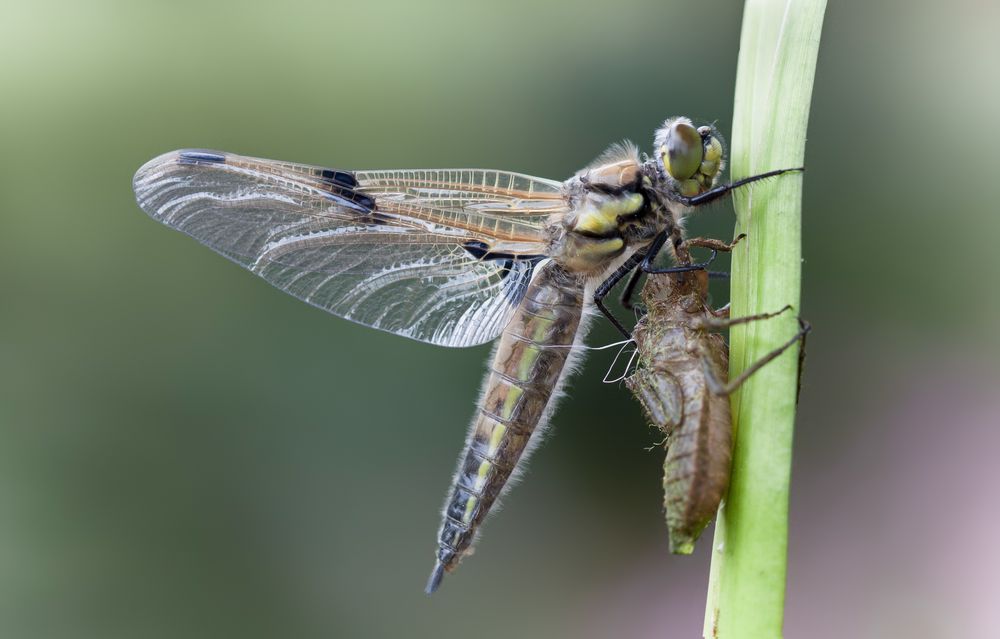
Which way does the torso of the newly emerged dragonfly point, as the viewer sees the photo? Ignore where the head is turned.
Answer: to the viewer's right
